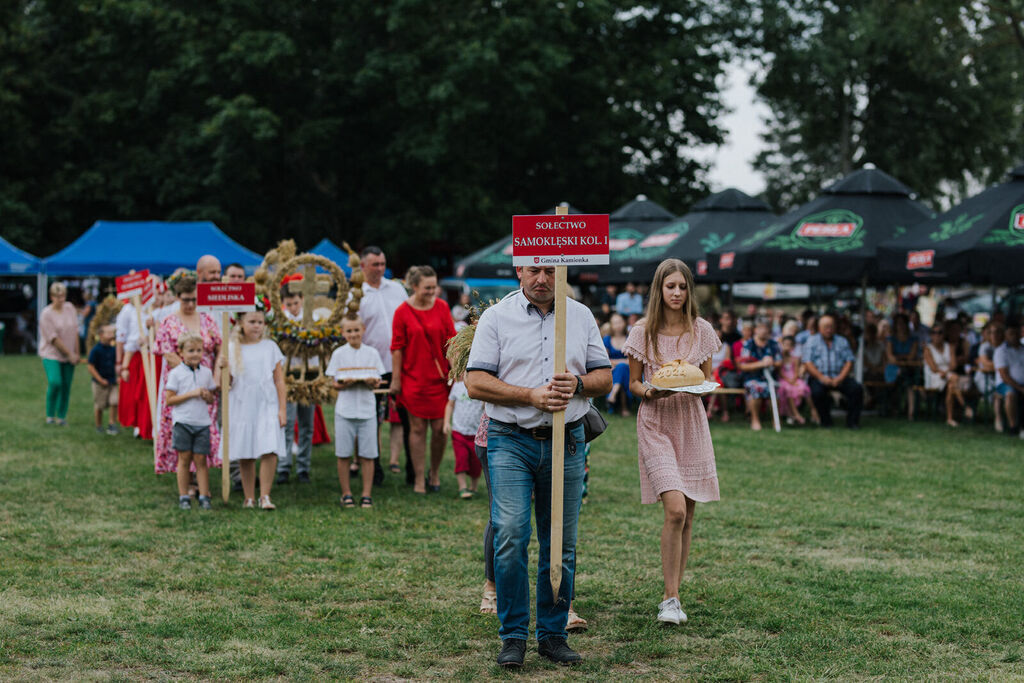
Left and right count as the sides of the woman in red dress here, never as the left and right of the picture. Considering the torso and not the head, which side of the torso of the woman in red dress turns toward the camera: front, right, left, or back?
front

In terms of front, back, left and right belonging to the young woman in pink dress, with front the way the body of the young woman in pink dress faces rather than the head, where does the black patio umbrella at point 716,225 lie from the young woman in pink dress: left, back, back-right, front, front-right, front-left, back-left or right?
back

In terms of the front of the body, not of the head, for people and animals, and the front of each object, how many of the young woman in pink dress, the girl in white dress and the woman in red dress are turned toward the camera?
3

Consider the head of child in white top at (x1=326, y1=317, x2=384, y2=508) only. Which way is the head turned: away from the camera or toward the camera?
toward the camera

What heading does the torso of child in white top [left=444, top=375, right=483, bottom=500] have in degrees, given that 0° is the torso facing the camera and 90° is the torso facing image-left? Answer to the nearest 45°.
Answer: approximately 0°

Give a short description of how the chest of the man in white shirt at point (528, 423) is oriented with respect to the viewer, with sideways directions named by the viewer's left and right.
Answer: facing the viewer

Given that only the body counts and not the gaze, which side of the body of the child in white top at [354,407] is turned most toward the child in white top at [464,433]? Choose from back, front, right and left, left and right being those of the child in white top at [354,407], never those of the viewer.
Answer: left

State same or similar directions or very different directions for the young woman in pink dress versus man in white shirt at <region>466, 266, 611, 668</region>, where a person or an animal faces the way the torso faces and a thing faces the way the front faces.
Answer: same or similar directions

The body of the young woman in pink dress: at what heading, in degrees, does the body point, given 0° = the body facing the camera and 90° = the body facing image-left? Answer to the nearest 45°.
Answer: approximately 0°

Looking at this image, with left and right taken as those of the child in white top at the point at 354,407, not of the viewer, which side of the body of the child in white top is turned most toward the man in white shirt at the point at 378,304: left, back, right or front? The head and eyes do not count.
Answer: back

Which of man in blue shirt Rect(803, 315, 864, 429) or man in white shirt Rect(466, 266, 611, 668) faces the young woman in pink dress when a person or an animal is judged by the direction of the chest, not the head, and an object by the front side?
the man in blue shirt

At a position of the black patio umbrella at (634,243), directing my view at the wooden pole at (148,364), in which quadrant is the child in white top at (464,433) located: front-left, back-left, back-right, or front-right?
front-left

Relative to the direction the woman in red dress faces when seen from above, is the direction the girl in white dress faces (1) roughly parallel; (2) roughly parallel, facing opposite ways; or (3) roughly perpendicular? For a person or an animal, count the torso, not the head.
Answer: roughly parallel

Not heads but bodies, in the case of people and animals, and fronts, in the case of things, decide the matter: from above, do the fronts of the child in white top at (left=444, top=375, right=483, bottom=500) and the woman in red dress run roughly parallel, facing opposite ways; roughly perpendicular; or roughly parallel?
roughly parallel

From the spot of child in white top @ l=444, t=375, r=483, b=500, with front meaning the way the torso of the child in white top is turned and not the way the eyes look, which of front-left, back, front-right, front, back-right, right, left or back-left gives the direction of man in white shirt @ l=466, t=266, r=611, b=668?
front
